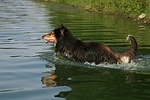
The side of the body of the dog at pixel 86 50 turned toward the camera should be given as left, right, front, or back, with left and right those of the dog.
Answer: left
